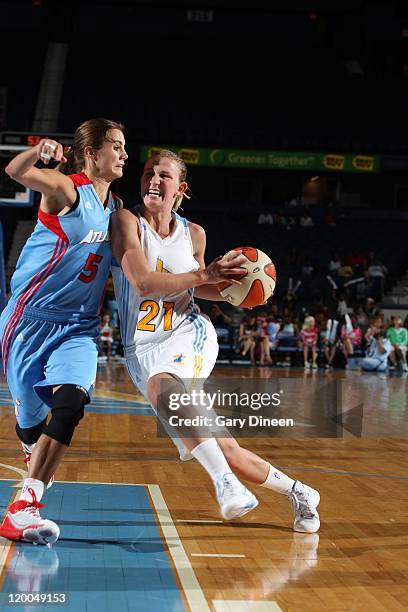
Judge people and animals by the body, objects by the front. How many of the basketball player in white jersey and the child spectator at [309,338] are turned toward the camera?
2

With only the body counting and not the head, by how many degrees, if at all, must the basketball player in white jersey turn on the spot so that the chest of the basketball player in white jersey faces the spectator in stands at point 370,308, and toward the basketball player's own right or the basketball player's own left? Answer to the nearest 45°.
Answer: approximately 180°

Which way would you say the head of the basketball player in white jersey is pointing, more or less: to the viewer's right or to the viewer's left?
to the viewer's left

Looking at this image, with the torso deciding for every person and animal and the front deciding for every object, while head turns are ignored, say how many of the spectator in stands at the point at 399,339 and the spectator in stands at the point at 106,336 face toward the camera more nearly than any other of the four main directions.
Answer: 2

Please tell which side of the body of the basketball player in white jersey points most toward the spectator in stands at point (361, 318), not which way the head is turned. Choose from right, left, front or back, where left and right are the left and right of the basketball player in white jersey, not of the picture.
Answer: back

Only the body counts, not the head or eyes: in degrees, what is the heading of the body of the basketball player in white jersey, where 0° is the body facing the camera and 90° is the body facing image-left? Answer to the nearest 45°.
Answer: approximately 0°

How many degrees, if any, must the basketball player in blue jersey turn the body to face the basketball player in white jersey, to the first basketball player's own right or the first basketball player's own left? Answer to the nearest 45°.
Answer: approximately 45° to the first basketball player's own left
